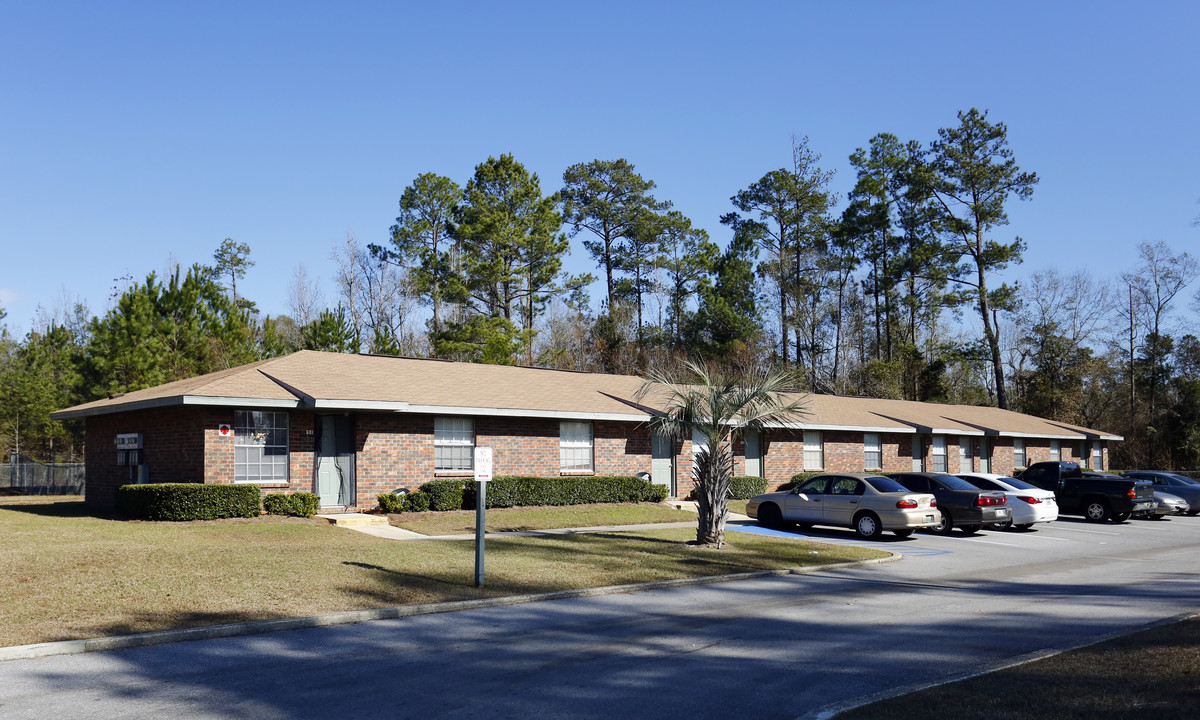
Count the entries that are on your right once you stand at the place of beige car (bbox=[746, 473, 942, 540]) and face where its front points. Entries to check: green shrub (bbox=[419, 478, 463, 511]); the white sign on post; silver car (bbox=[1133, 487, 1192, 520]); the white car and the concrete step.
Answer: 2

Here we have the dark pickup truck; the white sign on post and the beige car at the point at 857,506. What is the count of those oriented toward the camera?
1

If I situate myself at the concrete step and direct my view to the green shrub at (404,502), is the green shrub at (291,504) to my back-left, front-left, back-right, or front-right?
back-left

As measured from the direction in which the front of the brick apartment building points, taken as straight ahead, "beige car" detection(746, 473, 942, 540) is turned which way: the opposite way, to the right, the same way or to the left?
the opposite way

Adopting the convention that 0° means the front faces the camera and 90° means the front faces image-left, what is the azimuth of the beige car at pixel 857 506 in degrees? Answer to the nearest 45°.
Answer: approximately 135°

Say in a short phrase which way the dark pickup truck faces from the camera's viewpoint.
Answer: facing away from the viewer and to the left of the viewer
